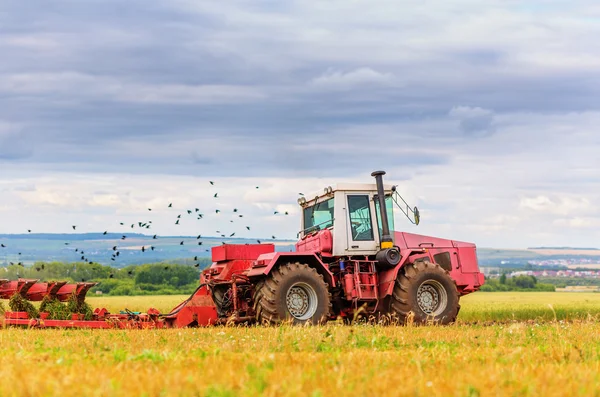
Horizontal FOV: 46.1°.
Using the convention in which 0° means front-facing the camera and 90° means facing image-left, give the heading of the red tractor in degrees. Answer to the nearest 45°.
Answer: approximately 225°
